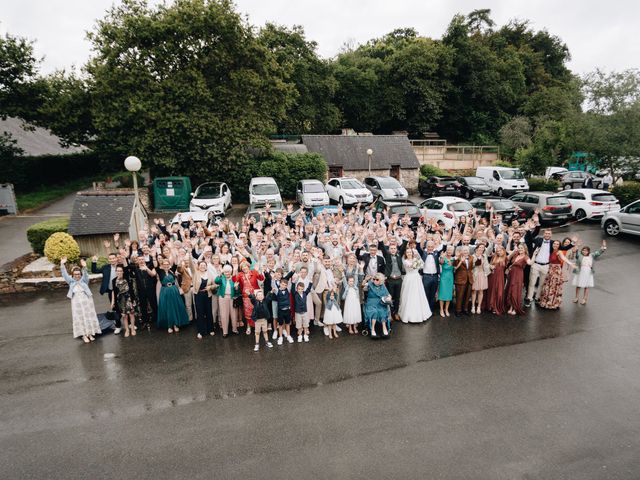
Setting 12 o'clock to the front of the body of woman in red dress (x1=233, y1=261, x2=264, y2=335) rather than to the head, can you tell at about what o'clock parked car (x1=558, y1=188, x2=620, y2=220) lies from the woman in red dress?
The parked car is roughly at 8 o'clock from the woman in red dress.

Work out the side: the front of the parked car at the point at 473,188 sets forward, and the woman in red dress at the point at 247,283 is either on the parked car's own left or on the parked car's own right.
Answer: on the parked car's own right

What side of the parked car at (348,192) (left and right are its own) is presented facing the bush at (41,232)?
right

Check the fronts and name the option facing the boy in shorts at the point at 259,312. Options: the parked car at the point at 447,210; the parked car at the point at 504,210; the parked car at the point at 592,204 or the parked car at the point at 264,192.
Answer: the parked car at the point at 264,192

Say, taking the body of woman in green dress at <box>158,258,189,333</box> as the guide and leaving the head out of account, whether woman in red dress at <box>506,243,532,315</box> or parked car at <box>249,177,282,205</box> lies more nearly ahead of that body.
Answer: the woman in red dress
